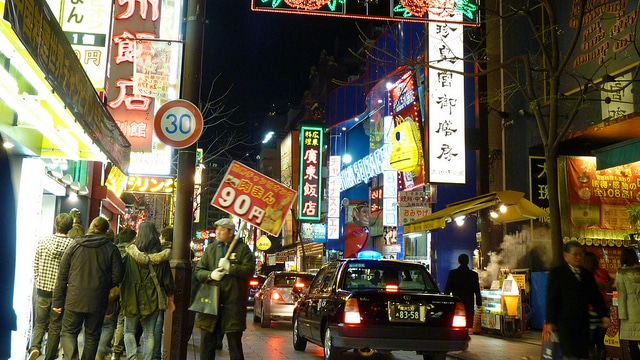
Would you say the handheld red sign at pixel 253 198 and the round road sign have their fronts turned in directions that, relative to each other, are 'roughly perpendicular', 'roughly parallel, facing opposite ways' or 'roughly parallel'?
roughly parallel

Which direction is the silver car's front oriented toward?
away from the camera

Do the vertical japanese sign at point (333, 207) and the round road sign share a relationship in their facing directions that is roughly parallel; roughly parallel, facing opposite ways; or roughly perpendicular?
roughly parallel

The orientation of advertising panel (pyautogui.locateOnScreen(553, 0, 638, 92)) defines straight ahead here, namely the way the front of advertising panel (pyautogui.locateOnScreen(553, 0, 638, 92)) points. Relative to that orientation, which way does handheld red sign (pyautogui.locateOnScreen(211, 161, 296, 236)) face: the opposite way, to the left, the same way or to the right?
to the left

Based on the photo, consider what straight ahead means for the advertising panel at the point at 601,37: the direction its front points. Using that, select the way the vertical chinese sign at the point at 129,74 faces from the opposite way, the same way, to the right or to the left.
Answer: to the left

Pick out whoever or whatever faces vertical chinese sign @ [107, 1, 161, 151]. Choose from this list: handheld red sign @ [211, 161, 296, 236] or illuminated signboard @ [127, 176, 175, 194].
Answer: the illuminated signboard

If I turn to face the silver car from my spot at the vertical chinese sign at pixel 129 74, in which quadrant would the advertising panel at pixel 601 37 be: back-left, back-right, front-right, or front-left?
front-right

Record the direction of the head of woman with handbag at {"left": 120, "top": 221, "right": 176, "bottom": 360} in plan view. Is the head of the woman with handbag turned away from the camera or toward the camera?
away from the camera

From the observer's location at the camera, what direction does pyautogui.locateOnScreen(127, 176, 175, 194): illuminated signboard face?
facing the viewer

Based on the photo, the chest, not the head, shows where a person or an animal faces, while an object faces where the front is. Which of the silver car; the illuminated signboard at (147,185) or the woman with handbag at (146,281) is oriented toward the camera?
the illuminated signboard

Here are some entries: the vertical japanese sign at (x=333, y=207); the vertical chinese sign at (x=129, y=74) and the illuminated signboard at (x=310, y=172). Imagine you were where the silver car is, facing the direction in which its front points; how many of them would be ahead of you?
2

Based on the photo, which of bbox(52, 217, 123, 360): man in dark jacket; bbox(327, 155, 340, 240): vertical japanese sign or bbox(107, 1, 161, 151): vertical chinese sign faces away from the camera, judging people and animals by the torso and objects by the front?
the man in dark jacket

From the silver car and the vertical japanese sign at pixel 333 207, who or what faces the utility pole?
the vertical japanese sign

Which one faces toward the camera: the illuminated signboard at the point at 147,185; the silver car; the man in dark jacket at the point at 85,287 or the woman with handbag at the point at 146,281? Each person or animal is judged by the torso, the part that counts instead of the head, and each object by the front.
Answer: the illuminated signboard

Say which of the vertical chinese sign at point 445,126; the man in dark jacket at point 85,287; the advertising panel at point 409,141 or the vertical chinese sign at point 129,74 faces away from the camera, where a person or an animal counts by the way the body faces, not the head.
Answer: the man in dark jacket

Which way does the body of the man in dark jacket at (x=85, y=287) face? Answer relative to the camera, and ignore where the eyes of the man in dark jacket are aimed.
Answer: away from the camera

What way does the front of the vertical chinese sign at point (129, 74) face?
toward the camera

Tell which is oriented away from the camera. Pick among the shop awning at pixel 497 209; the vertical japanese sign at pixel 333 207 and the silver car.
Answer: the silver car

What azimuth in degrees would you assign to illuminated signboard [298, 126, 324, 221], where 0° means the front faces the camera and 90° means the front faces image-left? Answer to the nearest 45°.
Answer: approximately 0°
